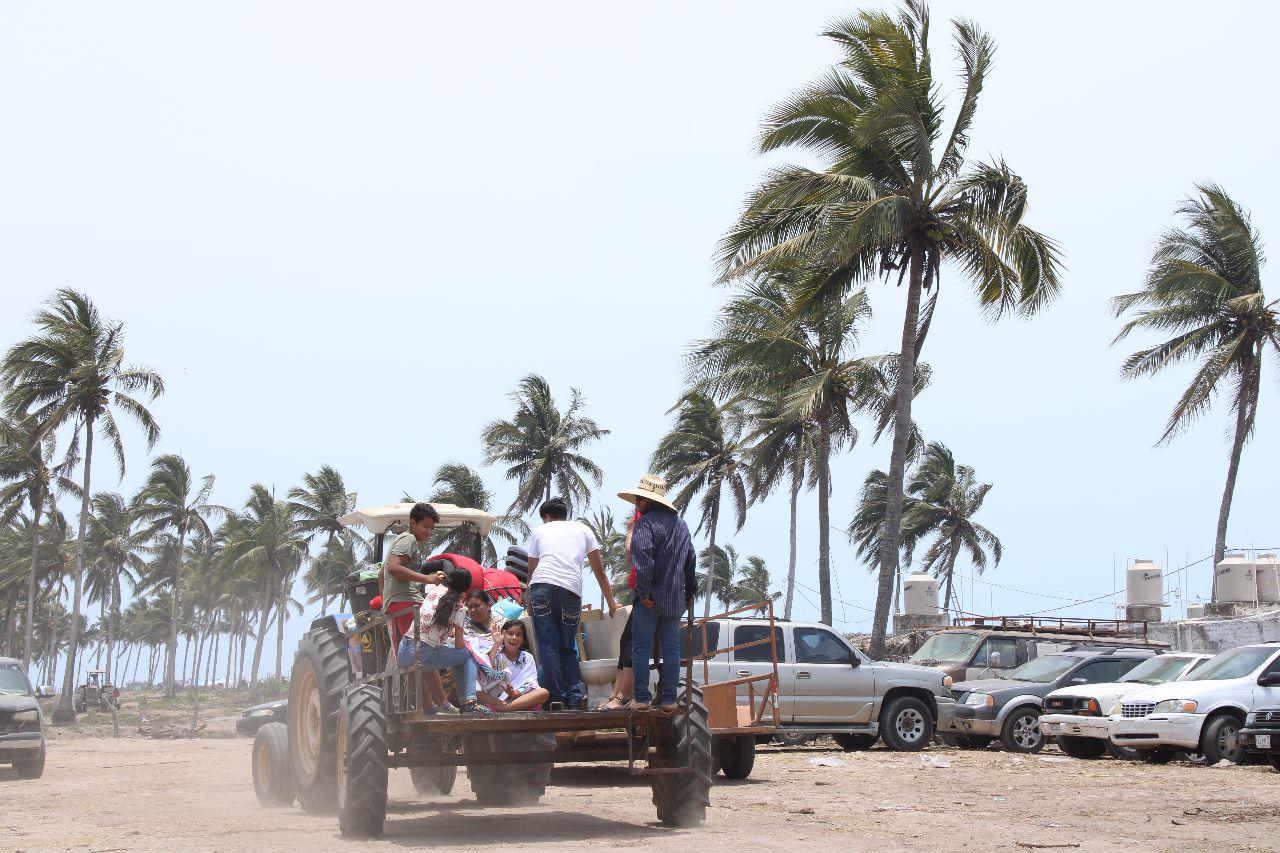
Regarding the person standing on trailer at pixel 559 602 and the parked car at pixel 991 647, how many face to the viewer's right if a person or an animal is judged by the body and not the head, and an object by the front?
0

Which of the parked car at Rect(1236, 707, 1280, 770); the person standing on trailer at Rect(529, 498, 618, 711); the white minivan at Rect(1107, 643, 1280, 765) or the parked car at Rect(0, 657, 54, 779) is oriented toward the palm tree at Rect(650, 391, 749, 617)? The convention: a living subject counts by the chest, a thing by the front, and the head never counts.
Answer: the person standing on trailer

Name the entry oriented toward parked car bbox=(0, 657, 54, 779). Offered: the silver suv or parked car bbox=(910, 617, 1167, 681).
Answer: parked car bbox=(910, 617, 1167, 681)

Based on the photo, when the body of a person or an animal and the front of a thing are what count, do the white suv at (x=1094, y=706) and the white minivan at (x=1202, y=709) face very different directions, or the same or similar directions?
same or similar directions

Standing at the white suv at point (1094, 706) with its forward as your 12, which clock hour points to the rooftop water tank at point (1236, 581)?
The rooftop water tank is roughly at 5 o'clock from the white suv.

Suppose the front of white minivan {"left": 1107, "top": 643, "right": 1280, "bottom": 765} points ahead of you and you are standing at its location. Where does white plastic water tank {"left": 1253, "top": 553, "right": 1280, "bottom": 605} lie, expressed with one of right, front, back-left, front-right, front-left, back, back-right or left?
back-right

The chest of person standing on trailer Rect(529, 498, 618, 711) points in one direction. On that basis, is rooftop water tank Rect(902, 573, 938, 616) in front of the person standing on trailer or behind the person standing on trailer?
in front

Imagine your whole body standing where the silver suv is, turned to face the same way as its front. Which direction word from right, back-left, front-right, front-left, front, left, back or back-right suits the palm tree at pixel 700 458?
left

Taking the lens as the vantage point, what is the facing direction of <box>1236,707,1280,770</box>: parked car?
facing the viewer and to the left of the viewer

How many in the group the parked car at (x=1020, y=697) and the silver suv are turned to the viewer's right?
1

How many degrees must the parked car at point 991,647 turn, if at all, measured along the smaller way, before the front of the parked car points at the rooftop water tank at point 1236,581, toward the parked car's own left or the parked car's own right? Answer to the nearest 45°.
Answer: approximately 135° to the parked car's own right

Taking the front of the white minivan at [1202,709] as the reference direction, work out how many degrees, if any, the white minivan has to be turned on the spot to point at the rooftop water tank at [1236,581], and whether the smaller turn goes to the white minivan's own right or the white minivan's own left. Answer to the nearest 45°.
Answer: approximately 135° to the white minivan's own right

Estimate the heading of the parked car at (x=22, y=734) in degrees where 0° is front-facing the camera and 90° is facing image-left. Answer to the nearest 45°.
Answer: approximately 0°

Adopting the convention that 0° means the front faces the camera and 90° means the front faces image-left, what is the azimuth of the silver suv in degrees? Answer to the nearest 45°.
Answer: approximately 270°

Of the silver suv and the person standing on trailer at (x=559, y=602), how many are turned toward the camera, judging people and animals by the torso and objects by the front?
0

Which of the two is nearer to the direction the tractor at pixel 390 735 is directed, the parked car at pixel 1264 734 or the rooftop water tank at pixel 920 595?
the rooftop water tank

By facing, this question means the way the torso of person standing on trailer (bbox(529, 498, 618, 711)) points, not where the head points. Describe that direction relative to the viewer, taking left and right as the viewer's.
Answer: facing away from the viewer

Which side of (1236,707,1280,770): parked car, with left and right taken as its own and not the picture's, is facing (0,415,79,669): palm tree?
right

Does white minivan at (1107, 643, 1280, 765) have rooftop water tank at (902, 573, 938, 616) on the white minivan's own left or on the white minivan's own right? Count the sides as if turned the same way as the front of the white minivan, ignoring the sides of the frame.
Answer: on the white minivan's own right
